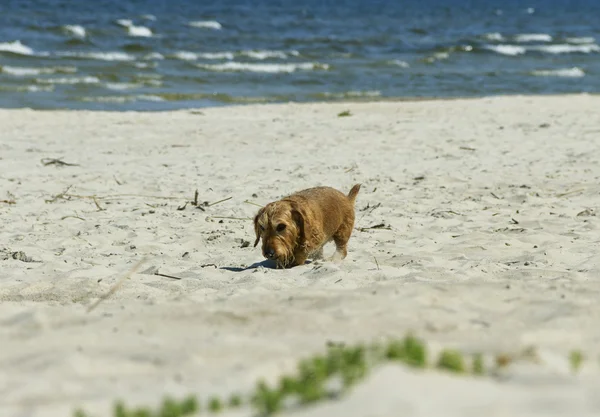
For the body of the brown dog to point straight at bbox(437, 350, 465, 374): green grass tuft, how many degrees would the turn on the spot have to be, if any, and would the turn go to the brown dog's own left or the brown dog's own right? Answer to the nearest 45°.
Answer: approximately 45° to the brown dog's own left

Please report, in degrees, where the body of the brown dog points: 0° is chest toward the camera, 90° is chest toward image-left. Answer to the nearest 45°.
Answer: approximately 45°

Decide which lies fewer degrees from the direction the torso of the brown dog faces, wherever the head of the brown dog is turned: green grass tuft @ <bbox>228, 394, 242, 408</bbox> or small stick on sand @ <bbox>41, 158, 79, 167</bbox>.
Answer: the green grass tuft

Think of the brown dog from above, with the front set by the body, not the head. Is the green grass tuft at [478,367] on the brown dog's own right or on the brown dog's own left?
on the brown dog's own left
